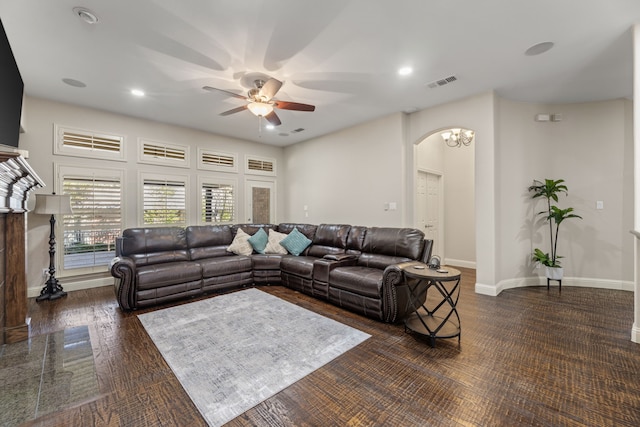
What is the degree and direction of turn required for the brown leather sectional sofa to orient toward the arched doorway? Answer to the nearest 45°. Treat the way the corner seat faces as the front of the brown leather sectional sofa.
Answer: approximately 90° to its left

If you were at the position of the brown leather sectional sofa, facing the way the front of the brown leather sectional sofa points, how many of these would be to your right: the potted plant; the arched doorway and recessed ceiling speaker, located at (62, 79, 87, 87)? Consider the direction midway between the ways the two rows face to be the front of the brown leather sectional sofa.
1

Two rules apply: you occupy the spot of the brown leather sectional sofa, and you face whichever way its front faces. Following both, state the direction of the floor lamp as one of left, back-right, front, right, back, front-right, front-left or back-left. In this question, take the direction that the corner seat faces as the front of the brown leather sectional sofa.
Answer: right

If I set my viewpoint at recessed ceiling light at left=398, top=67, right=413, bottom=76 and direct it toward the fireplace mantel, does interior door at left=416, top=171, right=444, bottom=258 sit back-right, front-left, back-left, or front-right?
back-right

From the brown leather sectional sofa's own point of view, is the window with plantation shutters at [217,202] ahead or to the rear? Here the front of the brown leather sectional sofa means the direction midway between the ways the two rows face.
to the rear

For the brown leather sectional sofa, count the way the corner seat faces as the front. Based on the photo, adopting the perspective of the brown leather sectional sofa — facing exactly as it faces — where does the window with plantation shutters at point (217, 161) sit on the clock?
The window with plantation shutters is roughly at 5 o'clock from the brown leather sectional sofa.

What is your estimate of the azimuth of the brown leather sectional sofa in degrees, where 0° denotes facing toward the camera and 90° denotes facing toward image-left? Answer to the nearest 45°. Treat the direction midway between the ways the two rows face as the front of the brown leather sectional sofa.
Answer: approximately 0°

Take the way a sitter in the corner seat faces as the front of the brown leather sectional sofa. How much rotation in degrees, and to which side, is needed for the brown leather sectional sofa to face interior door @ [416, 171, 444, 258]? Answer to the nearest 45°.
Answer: approximately 90° to its left

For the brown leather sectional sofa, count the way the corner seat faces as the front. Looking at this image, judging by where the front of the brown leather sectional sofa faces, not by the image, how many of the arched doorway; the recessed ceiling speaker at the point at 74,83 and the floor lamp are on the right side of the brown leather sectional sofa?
2

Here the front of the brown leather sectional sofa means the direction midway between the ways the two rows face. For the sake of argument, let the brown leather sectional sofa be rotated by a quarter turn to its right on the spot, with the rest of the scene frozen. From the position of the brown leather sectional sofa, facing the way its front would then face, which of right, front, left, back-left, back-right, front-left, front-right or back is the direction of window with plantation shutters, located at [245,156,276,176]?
right

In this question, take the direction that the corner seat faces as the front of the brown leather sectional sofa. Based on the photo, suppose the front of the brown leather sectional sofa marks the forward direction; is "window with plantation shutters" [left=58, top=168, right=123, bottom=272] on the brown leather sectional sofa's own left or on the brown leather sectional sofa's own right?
on the brown leather sectional sofa's own right

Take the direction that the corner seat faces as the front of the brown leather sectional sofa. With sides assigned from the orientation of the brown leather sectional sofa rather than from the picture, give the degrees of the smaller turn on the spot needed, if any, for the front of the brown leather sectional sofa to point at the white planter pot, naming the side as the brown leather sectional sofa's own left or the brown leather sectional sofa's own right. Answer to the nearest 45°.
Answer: approximately 90° to the brown leather sectional sofa's own left

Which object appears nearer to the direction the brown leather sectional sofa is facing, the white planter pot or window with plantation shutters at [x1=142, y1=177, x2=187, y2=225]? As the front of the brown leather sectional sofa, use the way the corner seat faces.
the white planter pot

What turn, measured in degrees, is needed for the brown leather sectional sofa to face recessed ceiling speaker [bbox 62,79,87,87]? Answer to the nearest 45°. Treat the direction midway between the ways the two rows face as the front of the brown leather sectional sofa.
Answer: approximately 90° to its right
